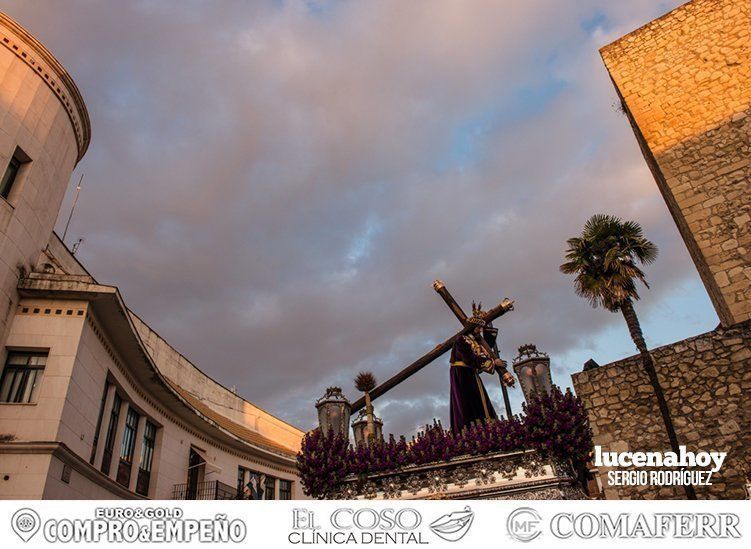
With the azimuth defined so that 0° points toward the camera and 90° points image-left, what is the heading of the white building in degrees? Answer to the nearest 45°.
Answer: approximately 315°

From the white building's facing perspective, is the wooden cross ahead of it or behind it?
ahead

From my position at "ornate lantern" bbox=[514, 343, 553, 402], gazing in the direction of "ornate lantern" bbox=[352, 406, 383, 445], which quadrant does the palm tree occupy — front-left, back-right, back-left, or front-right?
back-right

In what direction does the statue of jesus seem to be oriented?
to the viewer's right

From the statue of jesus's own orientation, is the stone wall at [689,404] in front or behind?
in front

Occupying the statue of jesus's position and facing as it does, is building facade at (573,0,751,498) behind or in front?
in front
